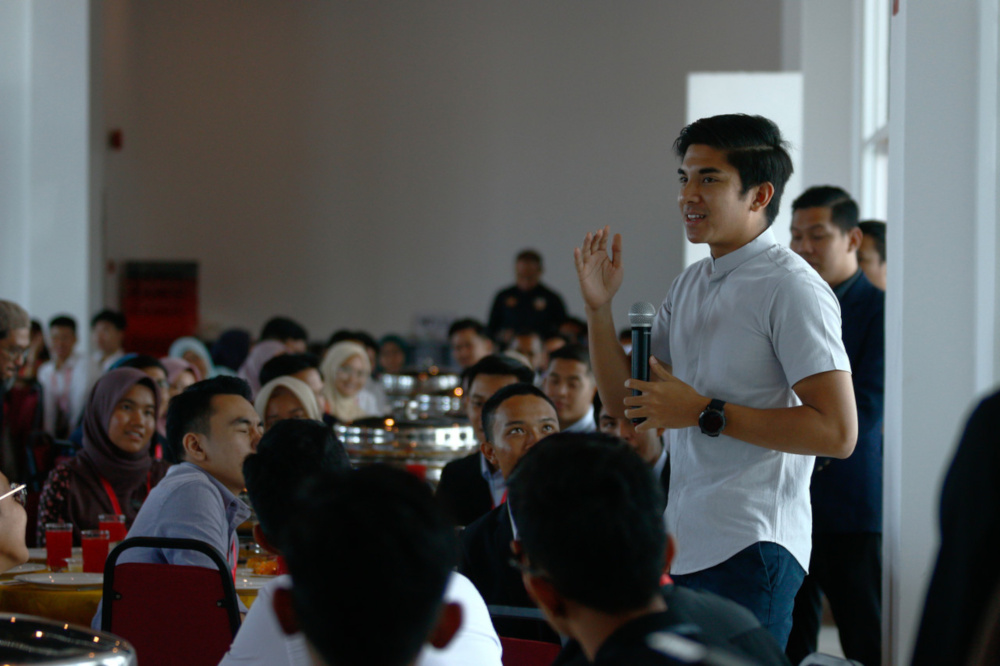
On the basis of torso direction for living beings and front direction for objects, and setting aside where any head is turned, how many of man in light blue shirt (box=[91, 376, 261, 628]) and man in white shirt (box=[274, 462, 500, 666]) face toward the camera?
0

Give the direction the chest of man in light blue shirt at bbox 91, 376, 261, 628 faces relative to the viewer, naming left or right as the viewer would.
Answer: facing to the right of the viewer

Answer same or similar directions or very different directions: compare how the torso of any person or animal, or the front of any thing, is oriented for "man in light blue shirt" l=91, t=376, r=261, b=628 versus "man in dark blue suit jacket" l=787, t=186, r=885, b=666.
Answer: very different directions

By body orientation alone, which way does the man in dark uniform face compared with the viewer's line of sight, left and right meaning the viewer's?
facing the viewer

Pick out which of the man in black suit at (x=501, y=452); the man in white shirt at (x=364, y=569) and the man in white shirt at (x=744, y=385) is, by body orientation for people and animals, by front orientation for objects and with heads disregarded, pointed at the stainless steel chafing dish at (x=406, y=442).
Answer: the man in white shirt at (x=364, y=569)

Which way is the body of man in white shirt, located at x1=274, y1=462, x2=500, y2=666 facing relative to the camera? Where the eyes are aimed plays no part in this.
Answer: away from the camera

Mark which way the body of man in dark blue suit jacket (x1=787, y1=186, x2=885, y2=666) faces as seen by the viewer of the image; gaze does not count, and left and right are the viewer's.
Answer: facing the viewer and to the left of the viewer

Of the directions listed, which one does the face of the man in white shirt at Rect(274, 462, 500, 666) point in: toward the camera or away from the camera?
away from the camera

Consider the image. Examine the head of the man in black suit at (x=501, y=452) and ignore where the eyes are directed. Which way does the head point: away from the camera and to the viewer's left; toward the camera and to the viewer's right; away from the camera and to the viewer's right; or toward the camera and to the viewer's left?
toward the camera and to the viewer's right

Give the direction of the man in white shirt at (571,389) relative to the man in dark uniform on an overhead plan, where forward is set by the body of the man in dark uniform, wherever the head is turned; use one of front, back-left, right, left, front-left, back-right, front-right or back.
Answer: front
